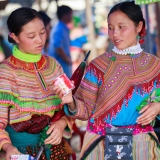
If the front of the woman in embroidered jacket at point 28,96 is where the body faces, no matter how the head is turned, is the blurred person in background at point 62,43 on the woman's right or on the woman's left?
on the woman's left

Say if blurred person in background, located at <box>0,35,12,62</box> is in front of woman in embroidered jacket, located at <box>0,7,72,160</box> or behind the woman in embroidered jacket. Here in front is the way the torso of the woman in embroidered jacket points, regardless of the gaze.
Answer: behind

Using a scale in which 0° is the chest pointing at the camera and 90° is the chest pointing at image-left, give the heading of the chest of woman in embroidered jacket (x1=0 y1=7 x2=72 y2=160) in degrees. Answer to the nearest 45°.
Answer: approximately 315°

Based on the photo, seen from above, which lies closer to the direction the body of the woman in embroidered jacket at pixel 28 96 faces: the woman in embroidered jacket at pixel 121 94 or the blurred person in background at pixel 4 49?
the woman in embroidered jacket

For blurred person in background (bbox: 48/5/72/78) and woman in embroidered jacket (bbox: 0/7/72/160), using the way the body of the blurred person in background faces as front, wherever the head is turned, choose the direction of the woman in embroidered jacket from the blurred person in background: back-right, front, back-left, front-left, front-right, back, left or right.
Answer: right
